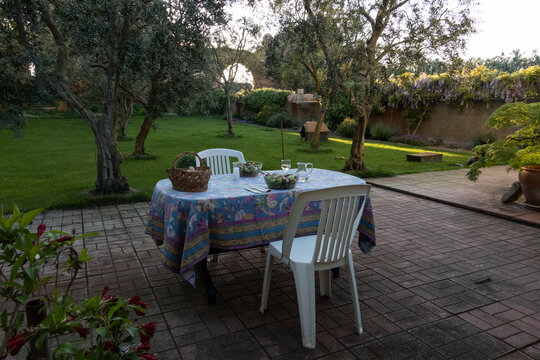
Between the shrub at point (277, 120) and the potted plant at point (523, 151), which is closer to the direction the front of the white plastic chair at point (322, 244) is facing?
the shrub

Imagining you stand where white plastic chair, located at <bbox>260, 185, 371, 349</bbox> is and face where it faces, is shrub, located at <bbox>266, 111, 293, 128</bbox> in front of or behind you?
in front

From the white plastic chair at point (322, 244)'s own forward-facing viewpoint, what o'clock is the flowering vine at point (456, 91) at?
The flowering vine is roughly at 2 o'clock from the white plastic chair.

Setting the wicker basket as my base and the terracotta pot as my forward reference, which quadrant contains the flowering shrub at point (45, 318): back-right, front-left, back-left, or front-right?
back-right

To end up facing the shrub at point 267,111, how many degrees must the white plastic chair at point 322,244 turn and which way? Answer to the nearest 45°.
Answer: approximately 45° to its right

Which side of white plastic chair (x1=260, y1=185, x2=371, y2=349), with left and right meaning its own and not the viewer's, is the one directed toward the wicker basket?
front

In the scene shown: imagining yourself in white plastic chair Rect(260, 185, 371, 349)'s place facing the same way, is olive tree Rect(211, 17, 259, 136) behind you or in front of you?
in front

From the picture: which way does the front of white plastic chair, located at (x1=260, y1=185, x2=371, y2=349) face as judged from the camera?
facing away from the viewer and to the left of the viewer

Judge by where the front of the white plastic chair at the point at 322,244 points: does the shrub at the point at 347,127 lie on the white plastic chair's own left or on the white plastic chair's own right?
on the white plastic chair's own right

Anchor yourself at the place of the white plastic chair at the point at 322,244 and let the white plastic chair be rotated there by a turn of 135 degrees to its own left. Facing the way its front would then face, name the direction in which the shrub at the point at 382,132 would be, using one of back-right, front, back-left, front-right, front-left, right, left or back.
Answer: back

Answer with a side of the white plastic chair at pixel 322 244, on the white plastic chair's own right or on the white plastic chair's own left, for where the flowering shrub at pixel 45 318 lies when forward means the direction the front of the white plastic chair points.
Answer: on the white plastic chair's own left

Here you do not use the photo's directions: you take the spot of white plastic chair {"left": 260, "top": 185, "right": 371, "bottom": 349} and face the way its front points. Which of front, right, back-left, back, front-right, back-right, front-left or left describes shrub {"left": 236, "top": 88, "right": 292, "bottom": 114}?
front-right

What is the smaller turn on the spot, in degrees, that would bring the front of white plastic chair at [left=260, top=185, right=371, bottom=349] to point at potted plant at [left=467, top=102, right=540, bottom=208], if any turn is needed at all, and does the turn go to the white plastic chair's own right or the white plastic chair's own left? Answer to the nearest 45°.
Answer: approximately 90° to the white plastic chair's own right

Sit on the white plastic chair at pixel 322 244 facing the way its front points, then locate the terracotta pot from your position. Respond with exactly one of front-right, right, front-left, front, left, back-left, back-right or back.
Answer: right
